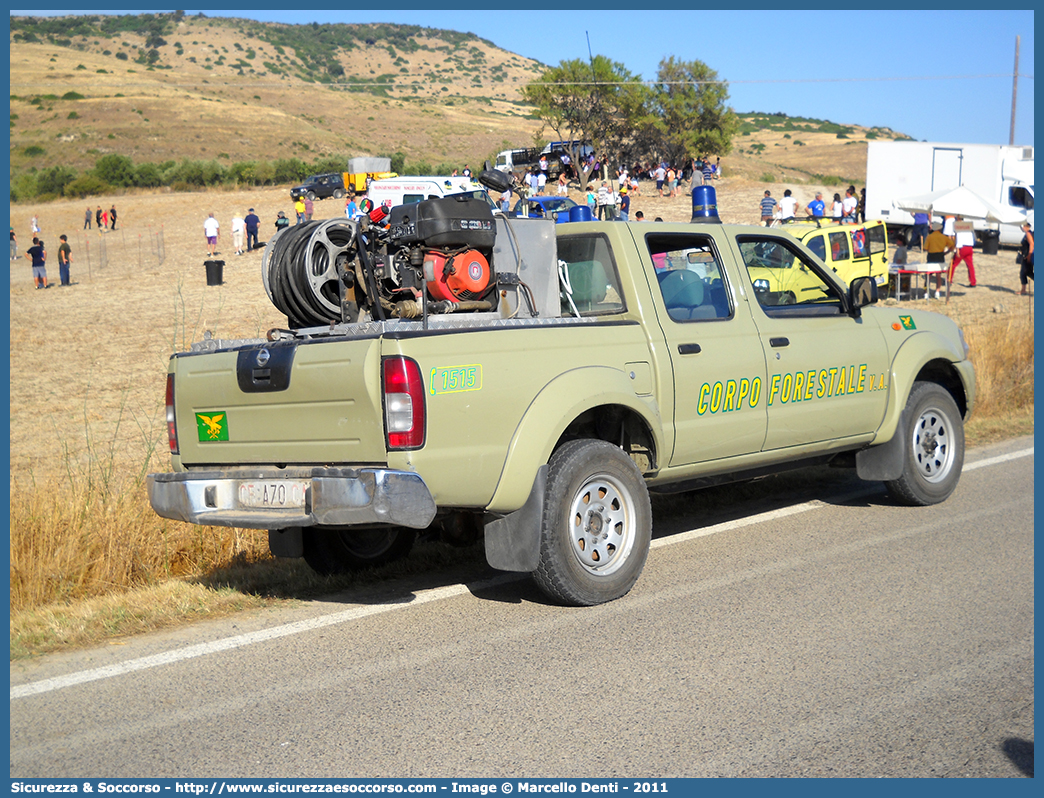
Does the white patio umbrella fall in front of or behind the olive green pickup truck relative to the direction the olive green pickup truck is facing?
in front

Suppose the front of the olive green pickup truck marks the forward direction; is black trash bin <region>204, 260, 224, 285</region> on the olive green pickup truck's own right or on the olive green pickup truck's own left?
on the olive green pickup truck's own left

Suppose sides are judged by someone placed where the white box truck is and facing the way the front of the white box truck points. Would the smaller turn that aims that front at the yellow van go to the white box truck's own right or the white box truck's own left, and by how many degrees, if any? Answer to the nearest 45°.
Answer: approximately 90° to the white box truck's own right

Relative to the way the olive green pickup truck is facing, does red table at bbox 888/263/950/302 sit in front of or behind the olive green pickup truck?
in front

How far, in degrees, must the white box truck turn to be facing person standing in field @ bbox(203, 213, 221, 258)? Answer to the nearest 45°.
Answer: approximately 180°

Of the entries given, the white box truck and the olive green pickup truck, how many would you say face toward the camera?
0

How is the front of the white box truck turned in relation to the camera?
facing to the right of the viewer

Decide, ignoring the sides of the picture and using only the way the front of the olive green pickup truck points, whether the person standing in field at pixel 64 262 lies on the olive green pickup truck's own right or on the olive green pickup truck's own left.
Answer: on the olive green pickup truck's own left

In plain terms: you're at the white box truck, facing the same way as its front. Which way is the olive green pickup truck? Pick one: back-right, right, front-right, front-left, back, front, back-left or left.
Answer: right

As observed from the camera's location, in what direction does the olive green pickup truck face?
facing away from the viewer and to the right of the viewer
